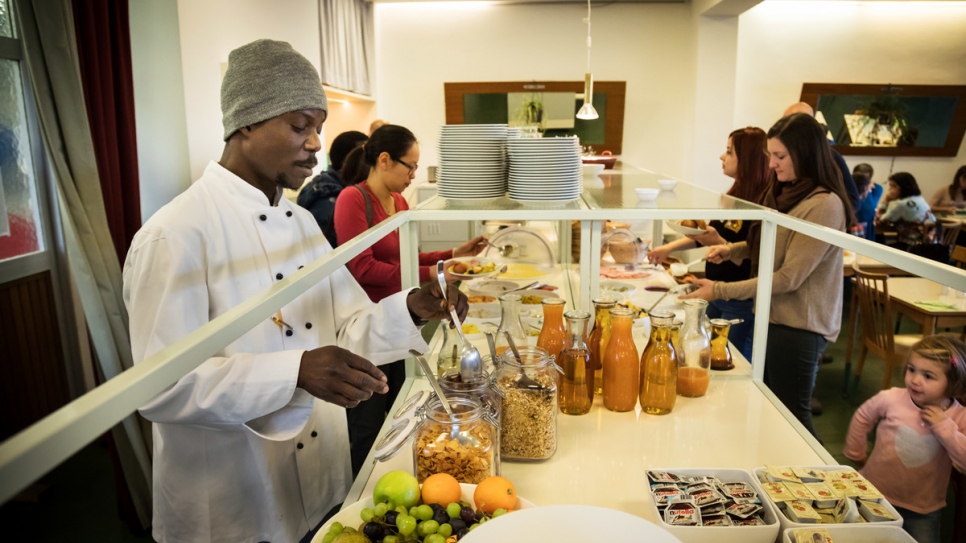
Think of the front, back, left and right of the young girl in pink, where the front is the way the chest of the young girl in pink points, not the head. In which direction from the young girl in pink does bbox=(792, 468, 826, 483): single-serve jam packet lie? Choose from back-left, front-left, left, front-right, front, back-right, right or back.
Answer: front

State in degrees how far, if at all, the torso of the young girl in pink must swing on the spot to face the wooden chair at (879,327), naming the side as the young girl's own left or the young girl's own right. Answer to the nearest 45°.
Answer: approximately 180°

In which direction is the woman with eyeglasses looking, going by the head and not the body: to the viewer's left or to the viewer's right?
to the viewer's right

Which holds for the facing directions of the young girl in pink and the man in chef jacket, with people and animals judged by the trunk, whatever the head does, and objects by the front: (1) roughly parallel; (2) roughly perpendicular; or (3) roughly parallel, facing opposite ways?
roughly perpendicular

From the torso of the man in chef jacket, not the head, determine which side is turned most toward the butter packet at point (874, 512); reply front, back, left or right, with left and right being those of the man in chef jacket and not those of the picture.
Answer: front

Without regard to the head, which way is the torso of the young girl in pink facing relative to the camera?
toward the camera

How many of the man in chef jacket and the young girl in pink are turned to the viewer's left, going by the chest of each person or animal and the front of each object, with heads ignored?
0

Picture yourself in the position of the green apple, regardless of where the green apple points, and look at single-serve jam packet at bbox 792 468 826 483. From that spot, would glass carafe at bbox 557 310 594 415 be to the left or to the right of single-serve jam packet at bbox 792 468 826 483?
left

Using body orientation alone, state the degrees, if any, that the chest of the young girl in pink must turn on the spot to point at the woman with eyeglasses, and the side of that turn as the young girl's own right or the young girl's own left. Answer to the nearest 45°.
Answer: approximately 90° to the young girl's own right

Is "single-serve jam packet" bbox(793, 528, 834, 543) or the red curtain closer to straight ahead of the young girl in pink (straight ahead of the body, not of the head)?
the single-serve jam packet

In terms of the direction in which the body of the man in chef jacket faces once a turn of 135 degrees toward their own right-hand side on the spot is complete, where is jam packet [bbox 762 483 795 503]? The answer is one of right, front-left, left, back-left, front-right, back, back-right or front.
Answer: back-left

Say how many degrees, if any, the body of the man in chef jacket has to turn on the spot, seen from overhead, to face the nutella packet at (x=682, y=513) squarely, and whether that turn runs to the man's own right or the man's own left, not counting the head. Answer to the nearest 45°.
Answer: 0° — they already face it

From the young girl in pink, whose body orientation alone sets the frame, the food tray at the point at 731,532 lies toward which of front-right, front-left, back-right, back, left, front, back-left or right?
front

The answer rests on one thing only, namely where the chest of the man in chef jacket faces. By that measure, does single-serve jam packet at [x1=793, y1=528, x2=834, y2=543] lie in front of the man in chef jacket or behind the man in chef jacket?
in front

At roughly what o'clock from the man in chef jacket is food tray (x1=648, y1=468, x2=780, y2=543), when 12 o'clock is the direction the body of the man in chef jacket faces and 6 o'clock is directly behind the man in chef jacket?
The food tray is roughly at 12 o'clock from the man in chef jacket.

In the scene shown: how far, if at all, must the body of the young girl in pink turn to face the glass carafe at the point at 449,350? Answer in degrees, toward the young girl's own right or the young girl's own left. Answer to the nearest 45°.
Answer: approximately 45° to the young girl's own right
